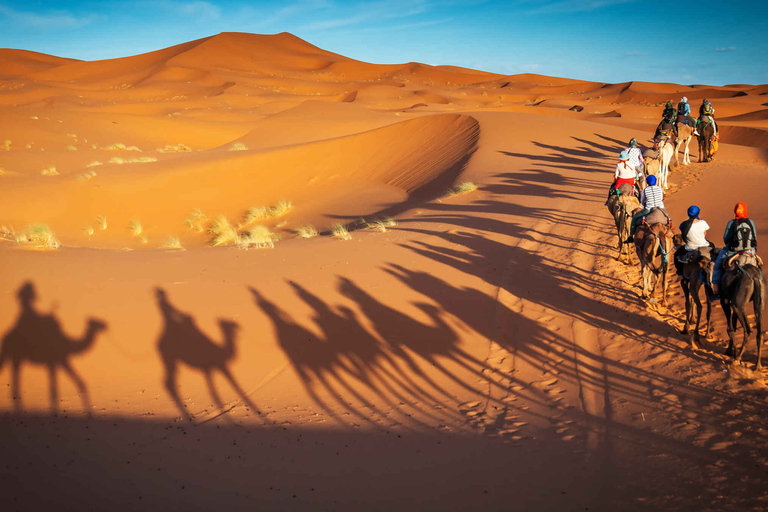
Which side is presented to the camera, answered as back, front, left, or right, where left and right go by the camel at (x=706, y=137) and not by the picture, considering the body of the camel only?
back

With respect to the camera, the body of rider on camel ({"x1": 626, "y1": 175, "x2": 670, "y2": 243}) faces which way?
away from the camera

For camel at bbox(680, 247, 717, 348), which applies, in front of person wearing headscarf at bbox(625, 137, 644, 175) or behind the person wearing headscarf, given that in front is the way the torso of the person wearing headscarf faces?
behind

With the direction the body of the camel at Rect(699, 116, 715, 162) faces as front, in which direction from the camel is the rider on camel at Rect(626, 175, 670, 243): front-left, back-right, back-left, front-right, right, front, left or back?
back

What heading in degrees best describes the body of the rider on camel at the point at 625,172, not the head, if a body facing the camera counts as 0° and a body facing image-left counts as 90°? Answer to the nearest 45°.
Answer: approximately 180°

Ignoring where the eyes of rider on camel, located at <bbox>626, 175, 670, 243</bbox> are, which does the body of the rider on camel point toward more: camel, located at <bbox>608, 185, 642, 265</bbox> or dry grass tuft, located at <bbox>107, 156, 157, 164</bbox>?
the camel

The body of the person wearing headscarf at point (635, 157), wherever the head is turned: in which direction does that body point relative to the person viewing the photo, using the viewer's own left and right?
facing away from the viewer

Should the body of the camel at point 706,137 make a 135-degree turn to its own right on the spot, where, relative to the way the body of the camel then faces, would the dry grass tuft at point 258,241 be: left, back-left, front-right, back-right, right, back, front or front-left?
right

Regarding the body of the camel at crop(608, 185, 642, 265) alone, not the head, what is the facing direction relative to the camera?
away from the camera

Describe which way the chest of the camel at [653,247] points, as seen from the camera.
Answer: away from the camera

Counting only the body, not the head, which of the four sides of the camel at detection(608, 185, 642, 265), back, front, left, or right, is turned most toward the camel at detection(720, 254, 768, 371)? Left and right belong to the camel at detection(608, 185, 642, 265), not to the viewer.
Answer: back
